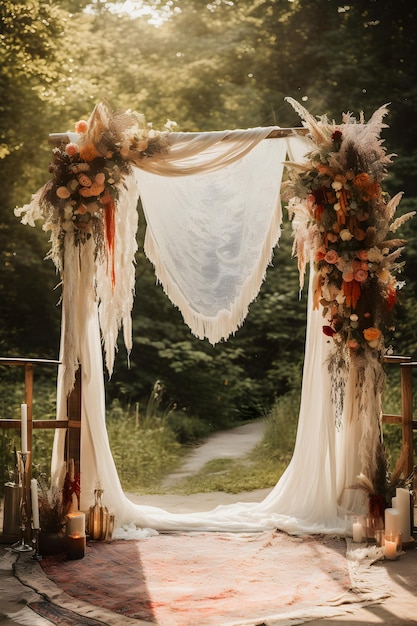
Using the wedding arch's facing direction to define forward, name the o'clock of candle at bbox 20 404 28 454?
The candle is roughly at 2 o'clock from the wedding arch.

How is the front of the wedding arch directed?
toward the camera

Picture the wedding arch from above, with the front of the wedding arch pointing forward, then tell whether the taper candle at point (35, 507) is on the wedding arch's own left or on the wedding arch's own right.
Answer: on the wedding arch's own right
